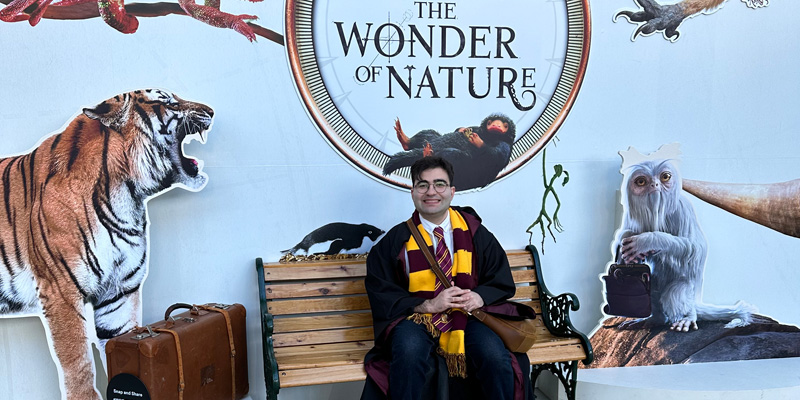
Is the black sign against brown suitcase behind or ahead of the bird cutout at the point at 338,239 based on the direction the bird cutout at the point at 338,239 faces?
behind

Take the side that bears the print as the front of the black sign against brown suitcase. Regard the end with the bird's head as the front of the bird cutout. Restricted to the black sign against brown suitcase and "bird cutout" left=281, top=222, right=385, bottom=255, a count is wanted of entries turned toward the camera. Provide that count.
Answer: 1

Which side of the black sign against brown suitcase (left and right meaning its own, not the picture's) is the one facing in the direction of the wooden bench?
left

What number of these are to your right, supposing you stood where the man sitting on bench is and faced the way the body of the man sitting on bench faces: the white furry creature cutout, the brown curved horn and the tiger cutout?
1

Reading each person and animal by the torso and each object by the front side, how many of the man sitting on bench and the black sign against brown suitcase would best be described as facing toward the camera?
2

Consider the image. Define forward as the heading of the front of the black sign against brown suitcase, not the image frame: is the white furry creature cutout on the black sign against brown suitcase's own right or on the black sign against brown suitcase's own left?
on the black sign against brown suitcase's own left

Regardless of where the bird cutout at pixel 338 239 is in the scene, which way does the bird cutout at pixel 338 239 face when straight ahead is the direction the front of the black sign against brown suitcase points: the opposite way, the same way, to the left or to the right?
to the left

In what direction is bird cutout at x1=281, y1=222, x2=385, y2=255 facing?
to the viewer's right
